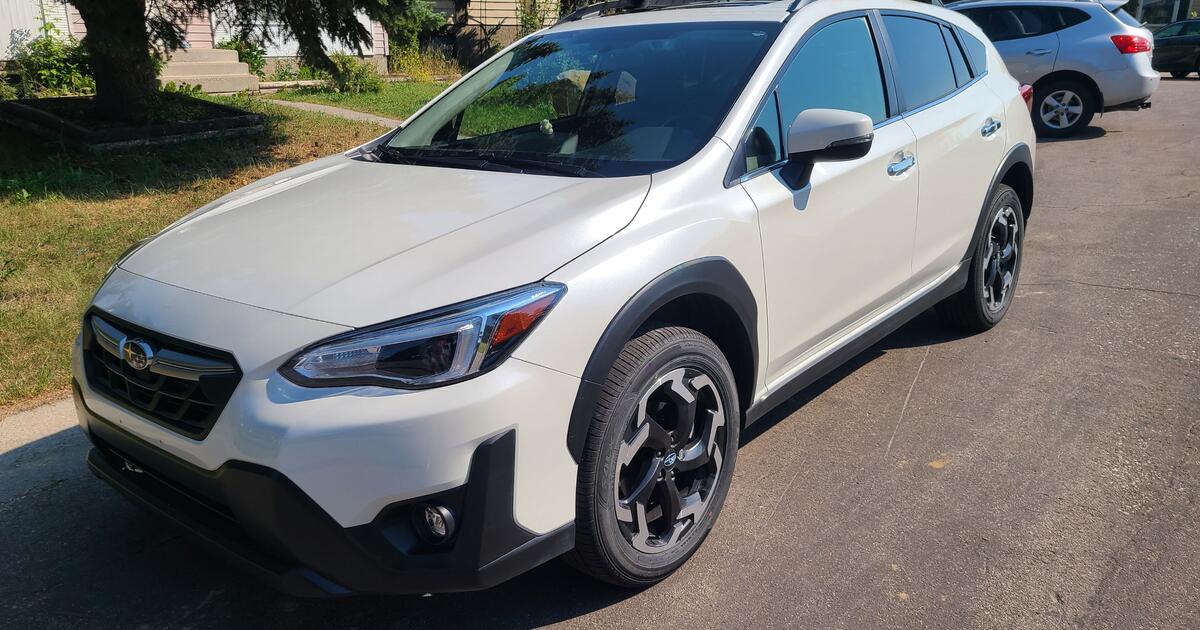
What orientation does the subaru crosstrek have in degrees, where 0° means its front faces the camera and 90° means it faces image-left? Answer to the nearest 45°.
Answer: approximately 45°

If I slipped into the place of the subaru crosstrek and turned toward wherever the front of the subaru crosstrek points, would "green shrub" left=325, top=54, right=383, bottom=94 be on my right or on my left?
on my right

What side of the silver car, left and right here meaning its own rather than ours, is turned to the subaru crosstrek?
left

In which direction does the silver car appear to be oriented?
to the viewer's left

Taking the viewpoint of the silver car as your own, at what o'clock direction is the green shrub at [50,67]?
The green shrub is roughly at 11 o'clock from the silver car.

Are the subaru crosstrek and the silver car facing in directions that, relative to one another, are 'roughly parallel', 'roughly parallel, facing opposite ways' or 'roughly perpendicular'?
roughly perpendicular

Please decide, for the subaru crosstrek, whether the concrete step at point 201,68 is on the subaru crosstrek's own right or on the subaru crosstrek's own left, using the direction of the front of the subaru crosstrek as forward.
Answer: on the subaru crosstrek's own right

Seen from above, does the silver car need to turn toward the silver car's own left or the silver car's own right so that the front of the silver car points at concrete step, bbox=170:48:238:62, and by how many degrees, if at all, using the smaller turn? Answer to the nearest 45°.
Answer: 0° — it already faces it

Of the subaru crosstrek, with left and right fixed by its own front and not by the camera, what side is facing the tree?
right

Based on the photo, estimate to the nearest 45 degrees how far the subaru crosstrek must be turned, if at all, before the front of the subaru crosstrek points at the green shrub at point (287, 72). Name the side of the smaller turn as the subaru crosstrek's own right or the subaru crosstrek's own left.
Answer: approximately 135° to the subaru crosstrek's own right

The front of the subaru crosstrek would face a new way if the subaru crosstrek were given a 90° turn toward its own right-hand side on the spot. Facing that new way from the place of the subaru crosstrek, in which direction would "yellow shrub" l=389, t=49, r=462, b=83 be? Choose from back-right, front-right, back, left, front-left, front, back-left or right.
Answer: front-right
